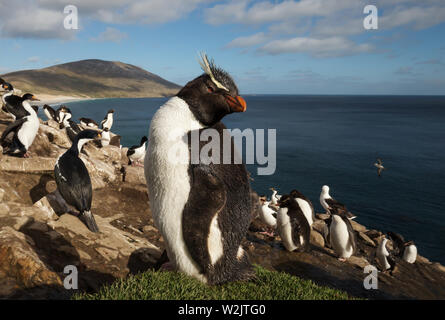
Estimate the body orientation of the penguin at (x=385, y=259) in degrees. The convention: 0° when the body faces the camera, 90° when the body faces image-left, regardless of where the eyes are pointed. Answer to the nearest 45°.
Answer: approximately 45°

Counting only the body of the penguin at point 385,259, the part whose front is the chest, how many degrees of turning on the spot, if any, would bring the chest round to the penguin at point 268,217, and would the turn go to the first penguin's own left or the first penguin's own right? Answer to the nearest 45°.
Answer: approximately 45° to the first penguin's own right
